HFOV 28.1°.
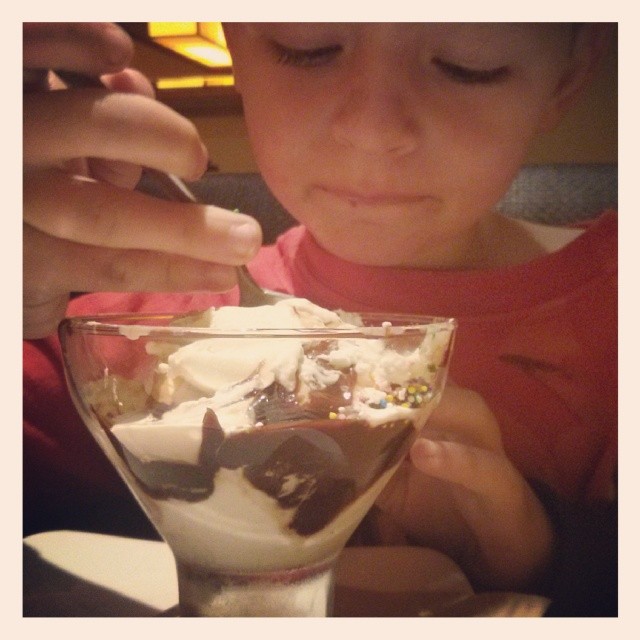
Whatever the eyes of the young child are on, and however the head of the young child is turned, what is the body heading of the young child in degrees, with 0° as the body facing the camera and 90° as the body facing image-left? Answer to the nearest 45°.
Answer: approximately 0°
